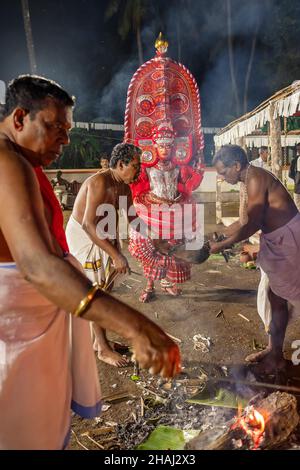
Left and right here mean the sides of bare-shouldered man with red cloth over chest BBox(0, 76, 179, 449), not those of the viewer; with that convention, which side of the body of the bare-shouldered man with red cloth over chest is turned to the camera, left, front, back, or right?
right

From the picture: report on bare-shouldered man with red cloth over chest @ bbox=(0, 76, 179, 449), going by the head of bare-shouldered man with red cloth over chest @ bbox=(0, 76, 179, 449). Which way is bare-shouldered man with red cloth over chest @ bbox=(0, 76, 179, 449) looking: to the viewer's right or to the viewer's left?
to the viewer's right

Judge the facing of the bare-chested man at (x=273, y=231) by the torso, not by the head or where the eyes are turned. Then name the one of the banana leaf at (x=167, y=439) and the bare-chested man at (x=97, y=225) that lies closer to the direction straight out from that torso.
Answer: the bare-chested man

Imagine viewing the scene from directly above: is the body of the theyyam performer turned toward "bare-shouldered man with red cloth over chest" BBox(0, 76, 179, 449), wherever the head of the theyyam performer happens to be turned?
yes

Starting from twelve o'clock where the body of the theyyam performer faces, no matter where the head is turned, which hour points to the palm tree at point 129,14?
The palm tree is roughly at 6 o'clock from the theyyam performer.

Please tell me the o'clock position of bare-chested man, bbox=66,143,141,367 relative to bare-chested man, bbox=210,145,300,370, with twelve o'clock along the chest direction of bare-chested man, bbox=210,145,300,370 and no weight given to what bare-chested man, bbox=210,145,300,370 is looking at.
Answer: bare-chested man, bbox=66,143,141,367 is roughly at 12 o'clock from bare-chested man, bbox=210,145,300,370.

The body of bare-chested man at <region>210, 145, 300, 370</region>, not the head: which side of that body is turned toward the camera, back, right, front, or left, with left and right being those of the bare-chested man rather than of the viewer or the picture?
left

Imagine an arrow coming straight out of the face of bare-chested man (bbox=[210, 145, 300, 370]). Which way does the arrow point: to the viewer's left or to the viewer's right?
to the viewer's left

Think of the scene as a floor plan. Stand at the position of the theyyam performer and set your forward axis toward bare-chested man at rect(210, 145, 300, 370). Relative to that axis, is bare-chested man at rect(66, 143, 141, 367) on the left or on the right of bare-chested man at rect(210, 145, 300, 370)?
right

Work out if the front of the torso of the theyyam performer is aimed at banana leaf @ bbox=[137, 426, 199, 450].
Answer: yes
